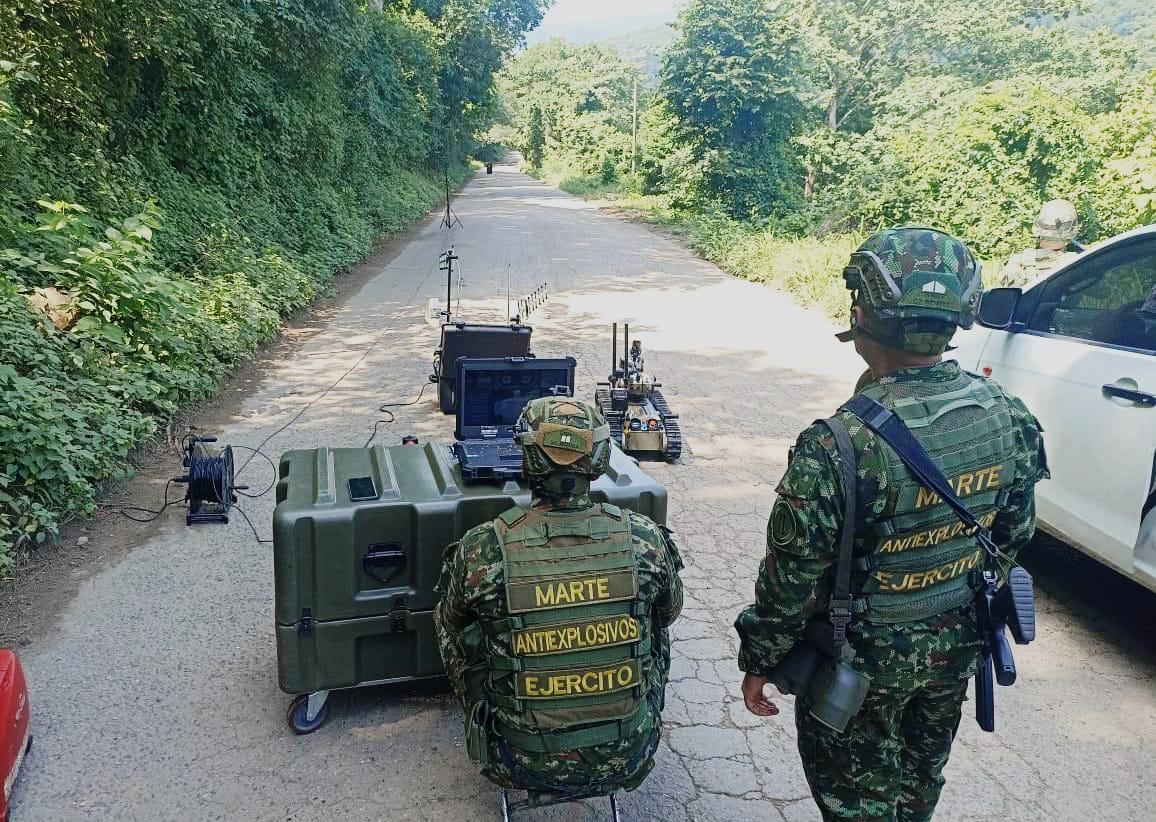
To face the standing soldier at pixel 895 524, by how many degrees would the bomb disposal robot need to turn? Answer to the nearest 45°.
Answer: approximately 180°

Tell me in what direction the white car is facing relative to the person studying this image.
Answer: facing away from the viewer and to the left of the viewer

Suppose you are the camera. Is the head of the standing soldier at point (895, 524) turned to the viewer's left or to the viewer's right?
to the viewer's left

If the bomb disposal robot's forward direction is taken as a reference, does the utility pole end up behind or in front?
in front

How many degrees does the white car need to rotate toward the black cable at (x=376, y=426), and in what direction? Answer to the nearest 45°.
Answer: approximately 45° to its left

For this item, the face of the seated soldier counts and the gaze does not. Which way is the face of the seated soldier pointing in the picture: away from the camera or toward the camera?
away from the camera

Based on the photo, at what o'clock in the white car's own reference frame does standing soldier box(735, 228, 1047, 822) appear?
The standing soldier is roughly at 8 o'clock from the white car.

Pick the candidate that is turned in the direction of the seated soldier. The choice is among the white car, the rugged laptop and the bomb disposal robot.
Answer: the rugged laptop

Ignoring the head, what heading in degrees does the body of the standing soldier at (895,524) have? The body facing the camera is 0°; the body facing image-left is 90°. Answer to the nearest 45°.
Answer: approximately 135°

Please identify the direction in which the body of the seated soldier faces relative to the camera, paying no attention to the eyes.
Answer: away from the camera

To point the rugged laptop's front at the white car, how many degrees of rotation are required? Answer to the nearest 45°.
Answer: approximately 90° to its left

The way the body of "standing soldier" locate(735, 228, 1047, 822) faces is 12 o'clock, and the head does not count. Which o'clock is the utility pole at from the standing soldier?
The utility pole is roughly at 1 o'clock from the standing soldier.

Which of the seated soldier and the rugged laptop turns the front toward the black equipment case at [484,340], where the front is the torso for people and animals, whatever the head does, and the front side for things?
the seated soldier

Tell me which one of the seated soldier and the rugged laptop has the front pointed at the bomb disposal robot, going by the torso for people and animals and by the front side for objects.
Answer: the seated soldier

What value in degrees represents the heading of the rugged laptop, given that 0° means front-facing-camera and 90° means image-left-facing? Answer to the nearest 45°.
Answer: approximately 0°
